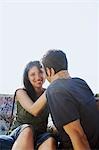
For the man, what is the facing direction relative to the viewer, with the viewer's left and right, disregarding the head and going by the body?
facing away from the viewer and to the left of the viewer

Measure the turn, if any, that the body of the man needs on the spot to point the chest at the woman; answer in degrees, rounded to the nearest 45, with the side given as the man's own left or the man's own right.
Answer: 0° — they already face them

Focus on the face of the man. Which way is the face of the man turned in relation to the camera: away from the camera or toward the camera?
away from the camera

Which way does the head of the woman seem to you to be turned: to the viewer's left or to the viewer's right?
to the viewer's right
